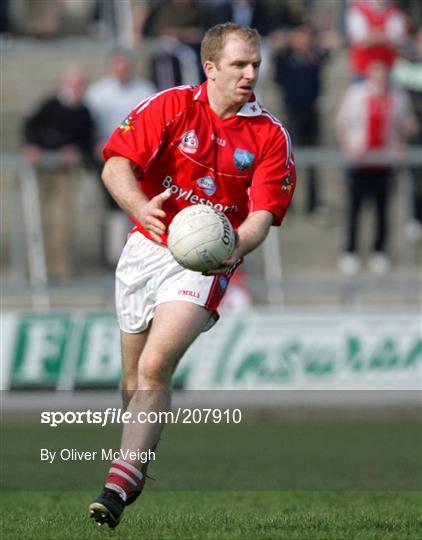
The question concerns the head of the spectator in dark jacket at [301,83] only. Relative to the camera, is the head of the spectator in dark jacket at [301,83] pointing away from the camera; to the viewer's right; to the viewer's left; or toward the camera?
toward the camera

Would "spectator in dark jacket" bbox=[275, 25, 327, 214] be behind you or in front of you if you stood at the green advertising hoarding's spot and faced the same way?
behind

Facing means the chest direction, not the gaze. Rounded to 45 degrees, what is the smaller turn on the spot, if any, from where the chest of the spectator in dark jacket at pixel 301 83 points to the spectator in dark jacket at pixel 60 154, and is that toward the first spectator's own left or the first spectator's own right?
approximately 45° to the first spectator's own right

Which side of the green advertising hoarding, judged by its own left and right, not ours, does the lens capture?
front

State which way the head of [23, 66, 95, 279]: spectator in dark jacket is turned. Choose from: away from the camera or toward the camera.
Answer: toward the camera

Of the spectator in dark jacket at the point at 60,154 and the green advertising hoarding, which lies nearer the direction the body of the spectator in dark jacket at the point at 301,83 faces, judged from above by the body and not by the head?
the green advertising hoarding

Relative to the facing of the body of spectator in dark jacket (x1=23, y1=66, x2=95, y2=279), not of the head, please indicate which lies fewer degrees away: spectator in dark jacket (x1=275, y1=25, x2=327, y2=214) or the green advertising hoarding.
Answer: the green advertising hoarding

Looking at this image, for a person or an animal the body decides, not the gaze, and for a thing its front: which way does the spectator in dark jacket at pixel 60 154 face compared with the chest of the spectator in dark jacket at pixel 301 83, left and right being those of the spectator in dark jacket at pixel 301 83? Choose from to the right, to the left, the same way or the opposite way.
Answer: the same way

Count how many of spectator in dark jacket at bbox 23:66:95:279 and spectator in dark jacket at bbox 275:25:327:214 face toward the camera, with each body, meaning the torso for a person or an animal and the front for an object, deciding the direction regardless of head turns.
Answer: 2

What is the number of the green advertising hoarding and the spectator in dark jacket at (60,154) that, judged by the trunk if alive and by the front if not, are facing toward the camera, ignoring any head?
2

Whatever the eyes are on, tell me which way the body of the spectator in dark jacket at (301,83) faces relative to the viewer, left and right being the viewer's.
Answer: facing the viewer

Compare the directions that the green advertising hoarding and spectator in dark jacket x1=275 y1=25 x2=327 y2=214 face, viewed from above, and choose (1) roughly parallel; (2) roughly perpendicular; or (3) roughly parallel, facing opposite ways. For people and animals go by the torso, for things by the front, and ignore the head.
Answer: roughly parallel

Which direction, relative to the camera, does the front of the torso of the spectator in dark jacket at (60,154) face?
toward the camera

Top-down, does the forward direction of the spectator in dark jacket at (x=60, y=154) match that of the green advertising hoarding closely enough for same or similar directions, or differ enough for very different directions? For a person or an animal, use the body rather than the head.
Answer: same or similar directions
